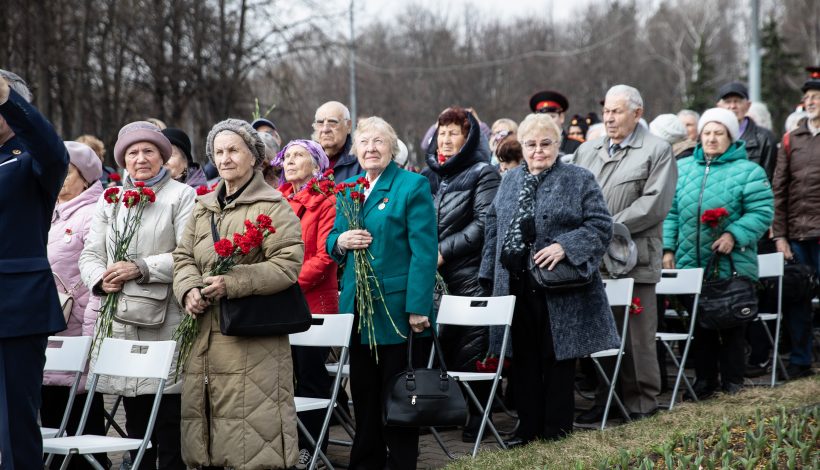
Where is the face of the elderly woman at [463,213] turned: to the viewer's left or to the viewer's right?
to the viewer's left

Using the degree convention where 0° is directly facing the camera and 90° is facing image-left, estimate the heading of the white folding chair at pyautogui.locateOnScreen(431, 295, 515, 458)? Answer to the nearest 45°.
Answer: approximately 45°

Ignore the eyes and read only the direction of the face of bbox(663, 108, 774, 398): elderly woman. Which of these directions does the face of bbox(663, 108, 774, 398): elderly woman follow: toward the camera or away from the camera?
toward the camera

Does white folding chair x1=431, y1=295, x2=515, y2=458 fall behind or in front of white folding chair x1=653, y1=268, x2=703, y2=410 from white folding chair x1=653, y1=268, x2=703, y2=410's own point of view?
in front

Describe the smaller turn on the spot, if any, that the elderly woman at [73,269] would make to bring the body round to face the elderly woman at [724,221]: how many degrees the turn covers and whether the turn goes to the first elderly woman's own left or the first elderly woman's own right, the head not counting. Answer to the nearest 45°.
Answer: approximately 135° to the first elderly woman's own left

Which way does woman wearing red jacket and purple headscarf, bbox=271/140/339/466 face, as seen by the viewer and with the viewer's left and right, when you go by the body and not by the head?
facing the viewer and to the left of the viewer

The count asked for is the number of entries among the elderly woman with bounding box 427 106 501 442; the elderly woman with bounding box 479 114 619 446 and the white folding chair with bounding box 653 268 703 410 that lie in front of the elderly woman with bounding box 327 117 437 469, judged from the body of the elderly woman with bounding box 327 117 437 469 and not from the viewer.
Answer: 0

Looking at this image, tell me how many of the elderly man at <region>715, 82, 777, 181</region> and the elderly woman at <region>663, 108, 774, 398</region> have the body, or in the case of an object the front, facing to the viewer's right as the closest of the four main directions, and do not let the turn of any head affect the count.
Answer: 0

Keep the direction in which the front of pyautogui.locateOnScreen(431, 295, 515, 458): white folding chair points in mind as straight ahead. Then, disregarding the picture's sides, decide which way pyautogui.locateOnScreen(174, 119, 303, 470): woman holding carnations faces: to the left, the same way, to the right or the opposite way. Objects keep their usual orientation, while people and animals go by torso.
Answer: the same way

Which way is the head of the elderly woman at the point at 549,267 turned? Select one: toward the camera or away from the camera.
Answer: toward the camera

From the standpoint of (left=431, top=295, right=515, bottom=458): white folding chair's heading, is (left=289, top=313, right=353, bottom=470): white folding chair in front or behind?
in front
